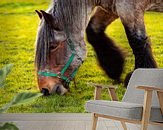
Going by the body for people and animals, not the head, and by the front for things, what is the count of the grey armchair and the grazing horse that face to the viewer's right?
0

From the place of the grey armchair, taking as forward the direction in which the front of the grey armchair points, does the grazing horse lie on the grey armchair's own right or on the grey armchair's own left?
on the grey armchair's own right

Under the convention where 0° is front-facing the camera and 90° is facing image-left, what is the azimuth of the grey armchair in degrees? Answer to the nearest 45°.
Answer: approximately 45°
